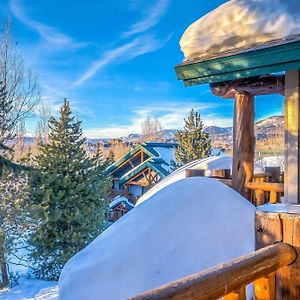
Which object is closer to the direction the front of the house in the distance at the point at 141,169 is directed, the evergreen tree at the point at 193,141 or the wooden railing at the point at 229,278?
the wooden railing

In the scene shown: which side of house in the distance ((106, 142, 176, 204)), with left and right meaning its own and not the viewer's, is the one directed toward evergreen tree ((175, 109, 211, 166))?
left

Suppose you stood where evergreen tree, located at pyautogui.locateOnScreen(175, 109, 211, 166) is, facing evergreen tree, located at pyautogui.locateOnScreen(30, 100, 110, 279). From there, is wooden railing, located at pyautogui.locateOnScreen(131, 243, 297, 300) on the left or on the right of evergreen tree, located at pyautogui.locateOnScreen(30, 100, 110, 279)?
left

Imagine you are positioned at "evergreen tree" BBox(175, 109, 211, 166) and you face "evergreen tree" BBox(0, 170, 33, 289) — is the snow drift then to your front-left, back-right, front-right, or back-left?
front-left

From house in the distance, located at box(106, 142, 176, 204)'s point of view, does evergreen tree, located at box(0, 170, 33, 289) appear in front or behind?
in front

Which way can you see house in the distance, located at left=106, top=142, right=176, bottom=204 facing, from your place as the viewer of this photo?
facing the viewer and to the left of the viewer

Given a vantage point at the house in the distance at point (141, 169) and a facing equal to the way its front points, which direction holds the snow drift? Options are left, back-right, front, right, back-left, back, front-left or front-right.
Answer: front-left
